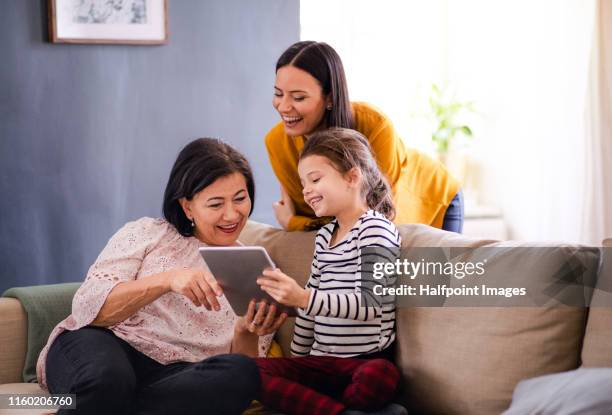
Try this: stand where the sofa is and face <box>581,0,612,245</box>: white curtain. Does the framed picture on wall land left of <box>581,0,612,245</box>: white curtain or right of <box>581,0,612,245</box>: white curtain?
left

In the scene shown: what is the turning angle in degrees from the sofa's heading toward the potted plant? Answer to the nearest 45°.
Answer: approximately 180°

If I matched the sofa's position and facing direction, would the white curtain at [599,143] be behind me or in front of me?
behind

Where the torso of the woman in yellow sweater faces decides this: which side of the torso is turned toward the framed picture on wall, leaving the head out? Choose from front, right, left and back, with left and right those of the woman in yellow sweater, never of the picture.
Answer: right

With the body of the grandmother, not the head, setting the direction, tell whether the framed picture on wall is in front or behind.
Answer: behind

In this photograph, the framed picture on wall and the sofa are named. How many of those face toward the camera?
2

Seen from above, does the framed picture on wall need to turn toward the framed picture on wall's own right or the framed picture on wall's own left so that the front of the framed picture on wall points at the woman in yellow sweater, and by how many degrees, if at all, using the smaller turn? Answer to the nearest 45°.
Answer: approximately 45° to the framed picture on wall's own left

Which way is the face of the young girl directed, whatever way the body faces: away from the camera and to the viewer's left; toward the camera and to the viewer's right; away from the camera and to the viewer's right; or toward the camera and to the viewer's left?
toward the camera and to the viewer's left

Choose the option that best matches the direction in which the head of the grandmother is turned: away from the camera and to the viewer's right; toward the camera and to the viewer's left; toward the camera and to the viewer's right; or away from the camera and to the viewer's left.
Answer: toward the camera and to the viewer's right

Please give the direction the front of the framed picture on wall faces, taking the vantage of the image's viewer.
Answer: facing the viewer

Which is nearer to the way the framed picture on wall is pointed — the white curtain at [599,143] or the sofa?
the sofa

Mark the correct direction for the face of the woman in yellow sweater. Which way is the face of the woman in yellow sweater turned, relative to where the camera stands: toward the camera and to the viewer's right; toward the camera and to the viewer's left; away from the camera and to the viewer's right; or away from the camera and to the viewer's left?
toward the camera and to the viewer's left

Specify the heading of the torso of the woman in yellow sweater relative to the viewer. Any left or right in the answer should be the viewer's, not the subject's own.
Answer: facing the viewer and to the left of the viewer

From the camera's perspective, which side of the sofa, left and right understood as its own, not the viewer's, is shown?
front

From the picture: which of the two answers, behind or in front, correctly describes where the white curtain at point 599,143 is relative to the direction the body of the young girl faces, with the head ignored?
behind

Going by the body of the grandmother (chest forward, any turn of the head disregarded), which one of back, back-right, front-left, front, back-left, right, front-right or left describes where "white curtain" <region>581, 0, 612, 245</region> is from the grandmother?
left

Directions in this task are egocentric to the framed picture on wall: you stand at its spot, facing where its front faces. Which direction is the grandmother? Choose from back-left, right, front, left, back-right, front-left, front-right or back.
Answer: front

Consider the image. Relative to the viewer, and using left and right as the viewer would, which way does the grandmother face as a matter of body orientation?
facing the viewer and to the right of the viewer

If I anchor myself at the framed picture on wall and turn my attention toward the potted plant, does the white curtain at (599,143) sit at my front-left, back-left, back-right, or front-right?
front-right
